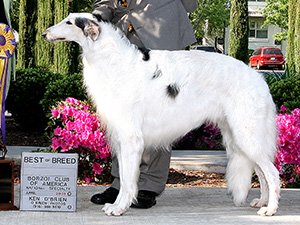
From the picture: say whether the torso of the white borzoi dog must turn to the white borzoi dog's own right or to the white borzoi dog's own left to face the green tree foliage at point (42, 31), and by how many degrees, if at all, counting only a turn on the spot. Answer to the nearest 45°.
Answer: approximately 90° to the white borzoi dog's own right

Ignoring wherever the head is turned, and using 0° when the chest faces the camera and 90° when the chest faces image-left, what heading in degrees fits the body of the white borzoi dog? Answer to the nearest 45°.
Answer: approximately 90°

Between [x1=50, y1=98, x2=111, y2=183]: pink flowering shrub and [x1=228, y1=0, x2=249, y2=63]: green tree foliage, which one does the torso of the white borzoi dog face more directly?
the pink flowering shrub

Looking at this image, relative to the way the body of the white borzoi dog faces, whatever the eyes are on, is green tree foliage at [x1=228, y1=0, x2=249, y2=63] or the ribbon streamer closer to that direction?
the ribbon streamer

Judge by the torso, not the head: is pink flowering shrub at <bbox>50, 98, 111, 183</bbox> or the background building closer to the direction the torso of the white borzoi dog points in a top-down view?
the pink flowering shrub

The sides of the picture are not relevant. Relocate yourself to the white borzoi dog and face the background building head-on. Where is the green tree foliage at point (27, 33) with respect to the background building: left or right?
left

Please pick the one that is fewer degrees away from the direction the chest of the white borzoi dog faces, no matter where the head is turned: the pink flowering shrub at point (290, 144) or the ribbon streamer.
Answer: the ribbon streamer
